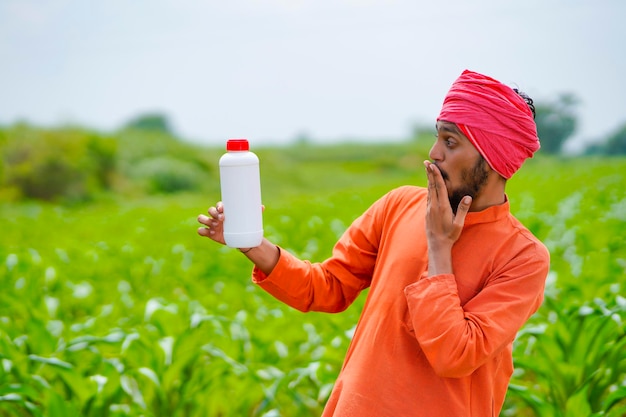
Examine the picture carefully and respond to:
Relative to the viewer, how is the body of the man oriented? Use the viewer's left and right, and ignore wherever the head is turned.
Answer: facing the viewer and to the left of the viewer

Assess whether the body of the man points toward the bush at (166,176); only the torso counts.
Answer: no

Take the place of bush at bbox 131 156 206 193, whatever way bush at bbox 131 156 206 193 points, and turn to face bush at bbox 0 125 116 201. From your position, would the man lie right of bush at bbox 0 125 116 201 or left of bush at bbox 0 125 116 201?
left

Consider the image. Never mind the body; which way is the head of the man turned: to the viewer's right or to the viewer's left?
to the viewer's left

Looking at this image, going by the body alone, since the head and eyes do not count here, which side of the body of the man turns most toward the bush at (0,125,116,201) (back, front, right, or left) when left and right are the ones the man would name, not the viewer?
right
